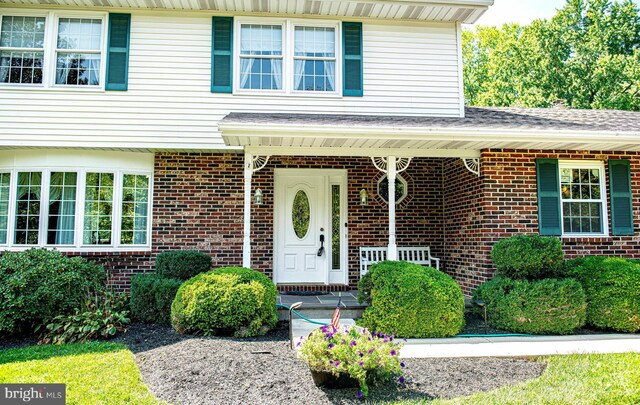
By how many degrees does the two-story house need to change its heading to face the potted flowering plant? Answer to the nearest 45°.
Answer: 0° — it already faces it

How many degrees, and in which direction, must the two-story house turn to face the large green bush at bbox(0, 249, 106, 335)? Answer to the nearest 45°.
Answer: approximately 45° to its right

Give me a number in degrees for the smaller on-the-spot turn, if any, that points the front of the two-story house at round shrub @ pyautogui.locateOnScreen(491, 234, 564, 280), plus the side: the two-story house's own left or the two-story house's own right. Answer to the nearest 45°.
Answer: approximately 90° to the two-story house's own left

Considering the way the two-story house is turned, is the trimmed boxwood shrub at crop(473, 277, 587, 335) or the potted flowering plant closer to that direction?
the potted flowering plant

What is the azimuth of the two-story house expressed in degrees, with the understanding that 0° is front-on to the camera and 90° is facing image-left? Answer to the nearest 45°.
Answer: approximately 0°

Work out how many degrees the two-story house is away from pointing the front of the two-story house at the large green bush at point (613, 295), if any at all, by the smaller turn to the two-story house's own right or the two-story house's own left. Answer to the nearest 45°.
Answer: approximately 90° to the two-story house's own left
